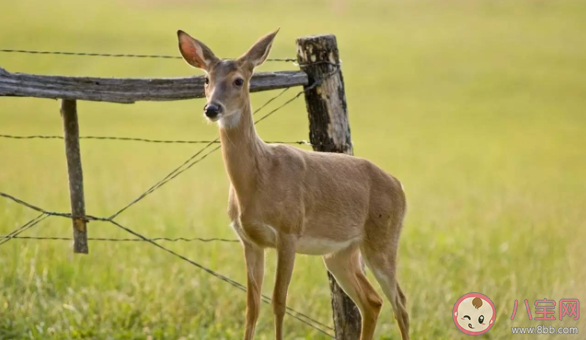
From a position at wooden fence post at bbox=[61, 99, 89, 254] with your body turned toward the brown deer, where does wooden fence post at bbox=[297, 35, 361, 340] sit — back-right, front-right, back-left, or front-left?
front-left

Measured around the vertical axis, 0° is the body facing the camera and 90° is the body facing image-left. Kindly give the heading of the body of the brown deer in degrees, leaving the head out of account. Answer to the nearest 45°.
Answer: approximately 45°

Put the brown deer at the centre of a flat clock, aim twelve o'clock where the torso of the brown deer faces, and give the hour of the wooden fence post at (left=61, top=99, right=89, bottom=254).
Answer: The wooden fence post is roughly at 2 o'clock from the brown deer.
